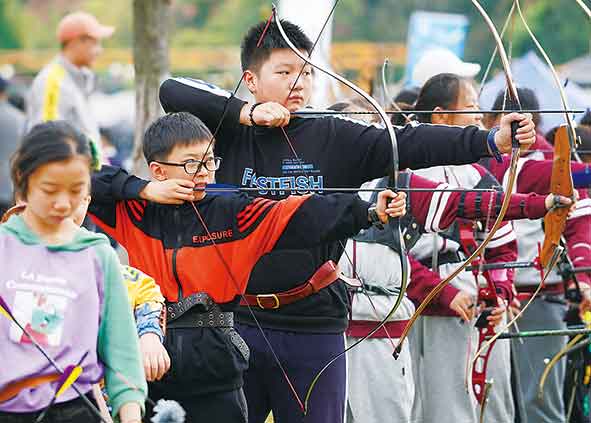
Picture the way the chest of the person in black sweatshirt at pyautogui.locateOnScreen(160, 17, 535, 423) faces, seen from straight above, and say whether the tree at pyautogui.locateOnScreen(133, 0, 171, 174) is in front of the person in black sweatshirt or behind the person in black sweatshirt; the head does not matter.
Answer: behind

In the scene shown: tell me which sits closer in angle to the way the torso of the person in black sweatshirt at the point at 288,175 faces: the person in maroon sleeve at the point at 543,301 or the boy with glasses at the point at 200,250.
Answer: the boy with glasses

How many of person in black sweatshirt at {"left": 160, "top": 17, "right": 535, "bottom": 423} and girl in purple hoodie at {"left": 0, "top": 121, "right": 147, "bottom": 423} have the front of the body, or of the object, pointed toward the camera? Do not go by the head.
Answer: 2

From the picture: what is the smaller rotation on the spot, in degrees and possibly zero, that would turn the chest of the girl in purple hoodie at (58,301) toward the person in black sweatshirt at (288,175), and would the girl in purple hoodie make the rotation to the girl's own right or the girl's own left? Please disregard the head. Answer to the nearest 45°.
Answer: approximately 135° to the girl's own left

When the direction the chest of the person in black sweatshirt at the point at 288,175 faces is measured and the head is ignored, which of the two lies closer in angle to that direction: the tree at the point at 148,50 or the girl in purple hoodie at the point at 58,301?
the girl in purple hoodie

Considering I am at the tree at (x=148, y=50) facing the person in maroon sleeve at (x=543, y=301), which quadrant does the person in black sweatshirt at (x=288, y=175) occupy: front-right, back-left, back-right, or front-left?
front-right

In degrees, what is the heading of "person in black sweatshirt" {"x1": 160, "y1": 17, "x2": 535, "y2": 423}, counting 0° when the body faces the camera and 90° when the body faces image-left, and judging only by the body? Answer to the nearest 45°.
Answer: approximately 0°

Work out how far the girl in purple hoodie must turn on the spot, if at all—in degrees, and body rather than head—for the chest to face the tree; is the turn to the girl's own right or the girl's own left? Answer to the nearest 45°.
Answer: approximately 180°

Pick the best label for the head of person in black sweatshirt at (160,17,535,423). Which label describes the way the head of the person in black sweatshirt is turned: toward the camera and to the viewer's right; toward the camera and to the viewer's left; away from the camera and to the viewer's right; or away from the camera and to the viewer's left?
toward the camera and to the viewer's right

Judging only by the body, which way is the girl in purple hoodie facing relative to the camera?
toward the camera

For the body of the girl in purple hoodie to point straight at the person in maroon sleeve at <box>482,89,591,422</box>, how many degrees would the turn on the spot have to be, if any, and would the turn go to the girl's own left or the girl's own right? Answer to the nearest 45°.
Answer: approximately 135° to the girl's own left

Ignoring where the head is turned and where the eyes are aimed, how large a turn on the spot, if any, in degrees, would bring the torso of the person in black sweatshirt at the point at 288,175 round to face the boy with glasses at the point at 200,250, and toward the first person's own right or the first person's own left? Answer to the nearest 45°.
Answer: approximately 45° to the first person's own right

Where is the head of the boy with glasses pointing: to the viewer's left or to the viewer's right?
to the viewer's right
